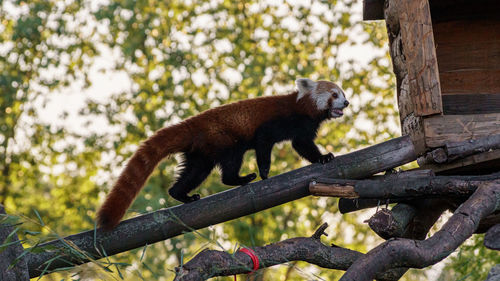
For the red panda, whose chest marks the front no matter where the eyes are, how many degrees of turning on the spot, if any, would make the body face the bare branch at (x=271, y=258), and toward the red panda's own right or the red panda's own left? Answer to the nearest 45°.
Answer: approximately 90° to the red panda's own right

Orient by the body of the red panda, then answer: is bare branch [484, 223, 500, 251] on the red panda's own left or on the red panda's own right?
on the red panda's own right

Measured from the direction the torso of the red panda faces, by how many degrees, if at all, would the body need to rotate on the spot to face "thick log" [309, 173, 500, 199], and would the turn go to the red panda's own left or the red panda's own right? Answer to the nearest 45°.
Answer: approximately 45° to the red panda's own right

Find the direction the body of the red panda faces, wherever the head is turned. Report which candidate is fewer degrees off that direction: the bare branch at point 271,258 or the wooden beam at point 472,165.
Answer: the wooden beam

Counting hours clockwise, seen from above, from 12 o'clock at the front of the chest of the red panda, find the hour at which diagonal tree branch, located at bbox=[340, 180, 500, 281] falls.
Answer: The diagonal tree branch is roughly at 2 o'clock from the red panda.

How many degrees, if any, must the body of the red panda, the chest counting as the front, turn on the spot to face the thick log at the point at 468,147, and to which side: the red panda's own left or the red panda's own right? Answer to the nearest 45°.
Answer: approximately 45° to the red panda's own right

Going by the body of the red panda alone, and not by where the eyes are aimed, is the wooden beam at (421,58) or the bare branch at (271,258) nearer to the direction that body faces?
the wooden beam

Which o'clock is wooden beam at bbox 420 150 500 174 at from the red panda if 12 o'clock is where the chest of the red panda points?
The wooden beam is roughly at 1 o'clock from the red panda.

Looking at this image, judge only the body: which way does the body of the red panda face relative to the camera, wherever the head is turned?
to the viewer's right

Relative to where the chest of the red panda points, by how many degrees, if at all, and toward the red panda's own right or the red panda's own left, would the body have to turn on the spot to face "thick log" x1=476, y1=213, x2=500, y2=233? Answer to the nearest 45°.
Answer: approximately 45° to the red panda's own right
